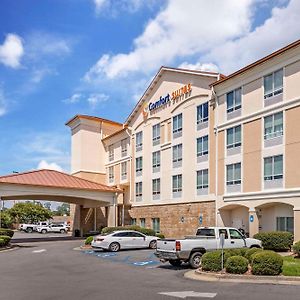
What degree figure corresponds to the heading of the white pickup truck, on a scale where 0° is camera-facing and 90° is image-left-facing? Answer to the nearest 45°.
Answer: approximately 225°

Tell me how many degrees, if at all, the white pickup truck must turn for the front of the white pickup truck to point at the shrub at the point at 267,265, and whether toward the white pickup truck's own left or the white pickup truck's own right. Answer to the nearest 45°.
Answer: approximately 90° to the white pickup truck's own right

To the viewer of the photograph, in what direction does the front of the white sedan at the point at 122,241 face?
facing away from the viewer and to the right of the viewer

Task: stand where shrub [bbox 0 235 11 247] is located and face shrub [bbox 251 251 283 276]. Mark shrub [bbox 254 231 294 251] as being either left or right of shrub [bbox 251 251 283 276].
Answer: left

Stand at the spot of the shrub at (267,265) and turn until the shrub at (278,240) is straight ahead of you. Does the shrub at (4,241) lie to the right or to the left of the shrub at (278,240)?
left

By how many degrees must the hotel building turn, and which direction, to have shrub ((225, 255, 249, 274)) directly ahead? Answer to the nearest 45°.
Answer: approximately 45° to its left

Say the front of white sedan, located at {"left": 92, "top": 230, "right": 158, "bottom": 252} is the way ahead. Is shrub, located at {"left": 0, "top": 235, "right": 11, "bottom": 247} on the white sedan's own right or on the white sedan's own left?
on the white sedan's own left

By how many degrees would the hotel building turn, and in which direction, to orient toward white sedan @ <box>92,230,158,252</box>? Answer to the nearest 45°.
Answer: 0° — it already faces it
